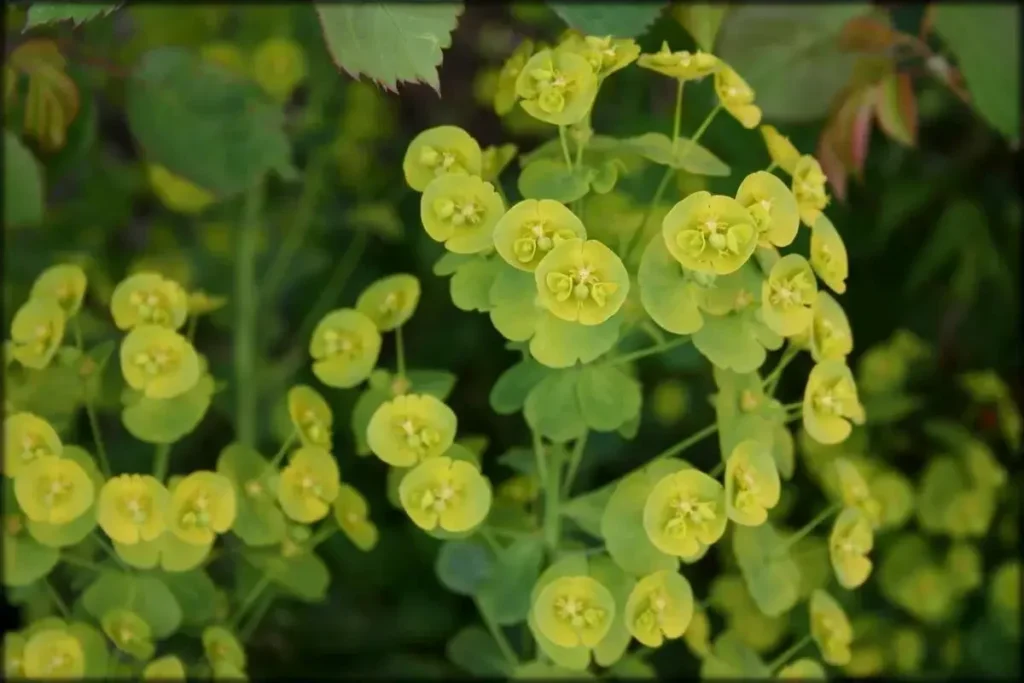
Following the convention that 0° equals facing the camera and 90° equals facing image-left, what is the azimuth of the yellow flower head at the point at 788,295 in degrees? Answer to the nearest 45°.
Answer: approximately 0°
